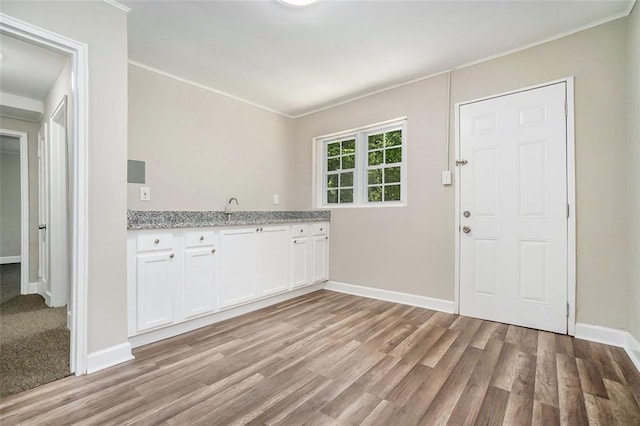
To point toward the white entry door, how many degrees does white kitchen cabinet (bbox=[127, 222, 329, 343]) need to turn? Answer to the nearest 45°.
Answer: approximately 45° to its left

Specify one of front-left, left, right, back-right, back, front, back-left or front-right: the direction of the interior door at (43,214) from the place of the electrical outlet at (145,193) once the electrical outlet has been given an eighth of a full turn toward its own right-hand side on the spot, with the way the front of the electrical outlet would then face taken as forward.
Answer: right

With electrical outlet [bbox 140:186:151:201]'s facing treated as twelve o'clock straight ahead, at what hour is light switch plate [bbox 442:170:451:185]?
The light switch plate is roughly at 10 o'clock from the electrical outlet.

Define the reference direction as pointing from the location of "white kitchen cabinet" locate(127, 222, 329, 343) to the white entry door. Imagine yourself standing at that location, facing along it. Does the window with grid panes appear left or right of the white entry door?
left

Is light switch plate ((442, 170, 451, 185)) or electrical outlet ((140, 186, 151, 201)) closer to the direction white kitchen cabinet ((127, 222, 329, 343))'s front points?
the light switch plate

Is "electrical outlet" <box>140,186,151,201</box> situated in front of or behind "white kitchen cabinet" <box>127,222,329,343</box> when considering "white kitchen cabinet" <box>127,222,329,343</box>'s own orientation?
behind

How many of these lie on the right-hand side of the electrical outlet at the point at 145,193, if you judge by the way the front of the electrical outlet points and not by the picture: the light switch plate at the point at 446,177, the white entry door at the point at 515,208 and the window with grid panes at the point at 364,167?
0

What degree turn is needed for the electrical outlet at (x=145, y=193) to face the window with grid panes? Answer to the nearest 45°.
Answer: approximately 90° to its left

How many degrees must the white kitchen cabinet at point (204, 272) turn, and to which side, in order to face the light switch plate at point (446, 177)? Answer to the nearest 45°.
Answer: approximately 45° to its left

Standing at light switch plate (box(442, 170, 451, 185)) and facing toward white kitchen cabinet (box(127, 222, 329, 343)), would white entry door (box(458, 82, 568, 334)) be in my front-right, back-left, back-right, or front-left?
back-left

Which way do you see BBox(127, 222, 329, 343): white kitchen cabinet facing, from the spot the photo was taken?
facing the viewer and to the right of the viewer

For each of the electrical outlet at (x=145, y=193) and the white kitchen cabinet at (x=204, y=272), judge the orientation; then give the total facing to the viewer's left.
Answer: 0

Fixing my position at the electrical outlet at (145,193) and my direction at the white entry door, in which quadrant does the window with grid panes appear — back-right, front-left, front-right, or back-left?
front-left

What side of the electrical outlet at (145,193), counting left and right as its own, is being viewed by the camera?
front

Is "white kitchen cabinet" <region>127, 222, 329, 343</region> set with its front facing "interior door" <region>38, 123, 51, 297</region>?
no
